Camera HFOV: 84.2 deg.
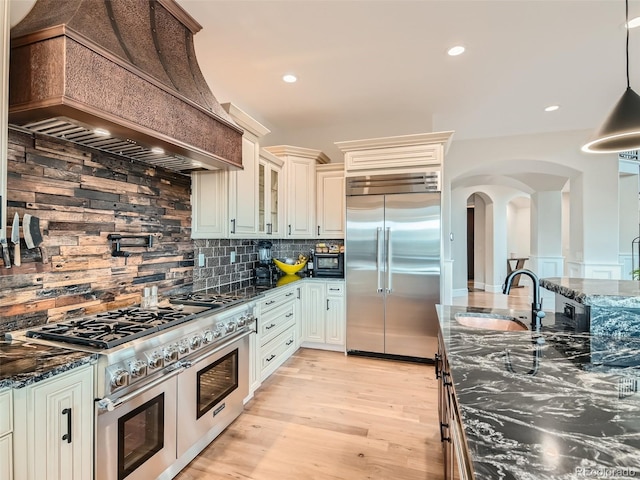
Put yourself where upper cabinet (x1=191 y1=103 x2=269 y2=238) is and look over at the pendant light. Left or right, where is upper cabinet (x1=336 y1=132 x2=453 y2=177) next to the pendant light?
left

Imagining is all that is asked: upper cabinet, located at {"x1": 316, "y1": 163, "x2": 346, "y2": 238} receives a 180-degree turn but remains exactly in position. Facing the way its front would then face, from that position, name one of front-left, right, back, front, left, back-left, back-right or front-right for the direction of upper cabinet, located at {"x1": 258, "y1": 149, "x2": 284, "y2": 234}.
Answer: back-left

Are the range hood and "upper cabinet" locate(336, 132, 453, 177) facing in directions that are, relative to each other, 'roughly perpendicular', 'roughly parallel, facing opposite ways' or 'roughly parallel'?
roughly perpendicular

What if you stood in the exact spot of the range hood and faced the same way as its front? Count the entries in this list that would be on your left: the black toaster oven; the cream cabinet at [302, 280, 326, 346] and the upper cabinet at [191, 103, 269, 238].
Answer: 3

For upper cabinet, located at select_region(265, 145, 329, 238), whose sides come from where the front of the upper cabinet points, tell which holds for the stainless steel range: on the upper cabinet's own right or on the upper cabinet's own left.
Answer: on the upper cabinet's own right

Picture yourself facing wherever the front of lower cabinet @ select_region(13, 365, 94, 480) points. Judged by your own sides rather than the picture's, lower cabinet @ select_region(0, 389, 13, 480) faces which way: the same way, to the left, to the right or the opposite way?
the same way

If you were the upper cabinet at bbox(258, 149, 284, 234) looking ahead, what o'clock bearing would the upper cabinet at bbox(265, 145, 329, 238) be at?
the upper cabinet at bbox(265, 145, 329, 238) is roughly at 9 o'clock from the upper cabinet at bbox(258, 149, 284, 234).

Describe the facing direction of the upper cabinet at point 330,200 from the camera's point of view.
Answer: facing the viewer

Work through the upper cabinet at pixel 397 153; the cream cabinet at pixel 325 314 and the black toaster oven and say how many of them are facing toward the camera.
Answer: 3

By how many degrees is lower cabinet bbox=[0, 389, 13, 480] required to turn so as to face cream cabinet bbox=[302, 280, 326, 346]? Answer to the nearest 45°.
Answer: approximately 90° to its left

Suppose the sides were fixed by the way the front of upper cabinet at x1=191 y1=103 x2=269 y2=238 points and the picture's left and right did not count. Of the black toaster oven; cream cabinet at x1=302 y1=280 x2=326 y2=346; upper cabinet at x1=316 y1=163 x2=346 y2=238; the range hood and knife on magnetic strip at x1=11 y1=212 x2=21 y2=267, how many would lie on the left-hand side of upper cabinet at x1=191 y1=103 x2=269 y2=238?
3

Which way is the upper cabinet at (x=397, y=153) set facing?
toward the camera

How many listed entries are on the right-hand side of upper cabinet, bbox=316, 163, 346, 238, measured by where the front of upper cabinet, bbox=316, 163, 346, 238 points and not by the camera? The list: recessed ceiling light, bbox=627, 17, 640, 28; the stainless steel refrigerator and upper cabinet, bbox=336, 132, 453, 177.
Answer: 0

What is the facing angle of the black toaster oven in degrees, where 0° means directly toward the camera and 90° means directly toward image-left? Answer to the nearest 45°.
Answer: approximately 0°

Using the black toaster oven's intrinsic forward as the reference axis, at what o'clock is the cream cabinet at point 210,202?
The cream cabinet is roughly at 1 o'clock from the black toaster oven.

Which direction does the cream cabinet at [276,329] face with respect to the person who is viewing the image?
facing the viewer and to the right of the viewer

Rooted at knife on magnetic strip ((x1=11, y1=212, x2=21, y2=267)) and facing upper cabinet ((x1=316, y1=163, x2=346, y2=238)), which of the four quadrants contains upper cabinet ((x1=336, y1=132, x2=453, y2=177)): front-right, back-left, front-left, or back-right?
front-right

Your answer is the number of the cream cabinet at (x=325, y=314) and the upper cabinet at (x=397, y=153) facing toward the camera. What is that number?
2

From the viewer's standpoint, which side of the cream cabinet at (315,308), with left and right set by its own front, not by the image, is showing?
front
